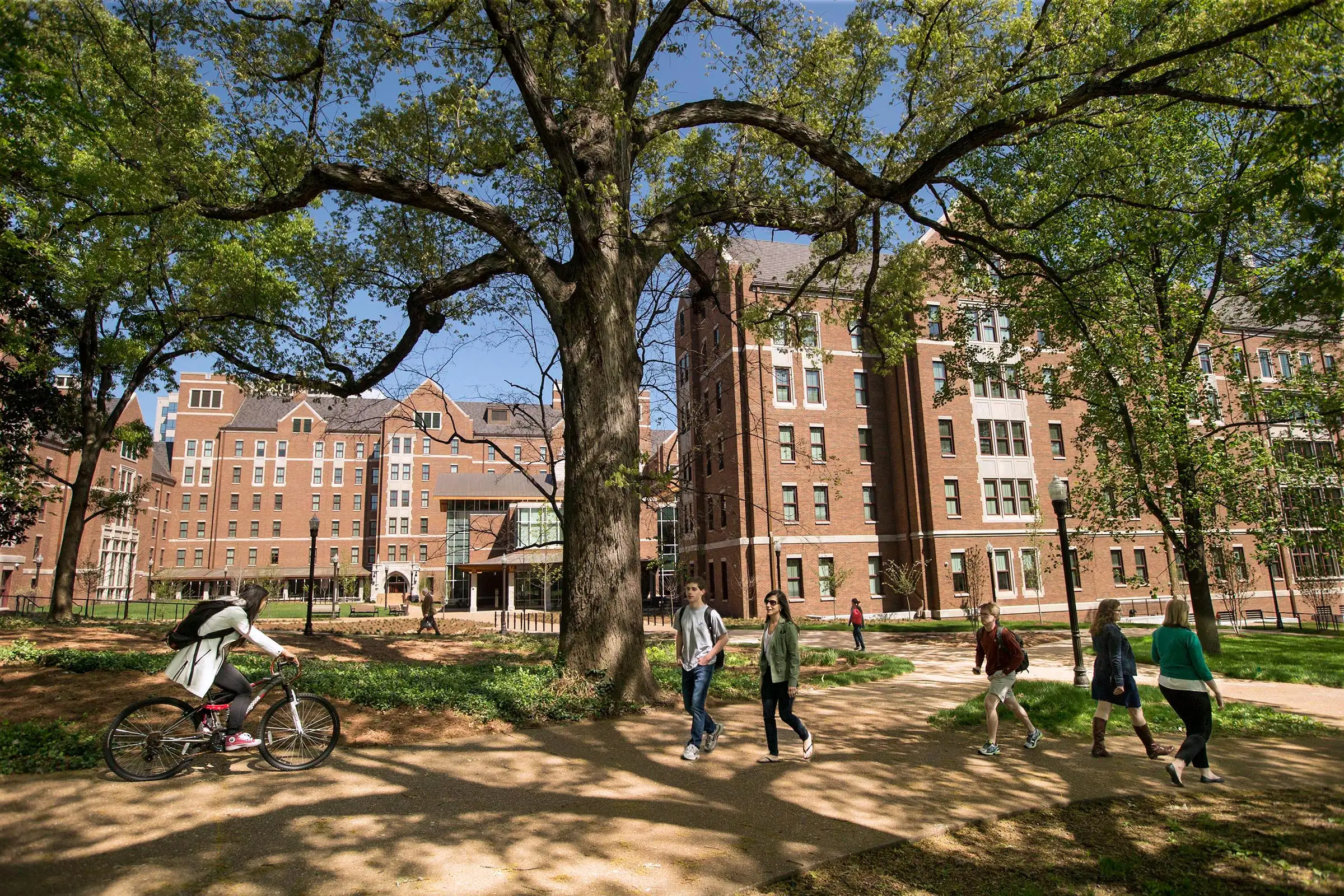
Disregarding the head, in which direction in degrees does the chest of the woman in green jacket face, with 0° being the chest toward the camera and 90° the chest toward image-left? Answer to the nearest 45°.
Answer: approximately 45°

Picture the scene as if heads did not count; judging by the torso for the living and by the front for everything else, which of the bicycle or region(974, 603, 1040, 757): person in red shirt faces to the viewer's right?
the bicycle

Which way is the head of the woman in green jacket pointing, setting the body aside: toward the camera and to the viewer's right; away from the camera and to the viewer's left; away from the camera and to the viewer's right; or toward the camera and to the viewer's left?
toward the camera and to the viewer's left

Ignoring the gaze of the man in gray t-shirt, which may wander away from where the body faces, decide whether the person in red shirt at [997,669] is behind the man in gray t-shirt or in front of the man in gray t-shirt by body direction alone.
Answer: behind

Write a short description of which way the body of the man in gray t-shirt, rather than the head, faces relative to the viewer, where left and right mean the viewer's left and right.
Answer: facing the viewer and to the left of the viewer

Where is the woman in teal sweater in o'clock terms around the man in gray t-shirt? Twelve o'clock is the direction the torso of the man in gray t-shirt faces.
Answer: The woman in teal sweater is roughly at 8 o'clock from the man in gray t-shirt.

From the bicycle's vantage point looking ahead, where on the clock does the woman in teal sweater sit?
The woman in teal sweater is roughly at 1 o'clock from the bicycle.

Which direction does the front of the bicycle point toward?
to the viewer's right

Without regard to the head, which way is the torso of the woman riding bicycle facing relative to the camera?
to the viewer's right

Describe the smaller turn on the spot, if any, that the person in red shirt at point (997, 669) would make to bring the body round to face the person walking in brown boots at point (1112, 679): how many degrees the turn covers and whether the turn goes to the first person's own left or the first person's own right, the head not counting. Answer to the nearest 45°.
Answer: approximately 135° to the first person's own left

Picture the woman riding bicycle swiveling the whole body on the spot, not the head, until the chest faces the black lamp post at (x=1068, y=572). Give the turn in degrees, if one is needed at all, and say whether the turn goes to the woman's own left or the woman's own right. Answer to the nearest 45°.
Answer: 0° — they already face it

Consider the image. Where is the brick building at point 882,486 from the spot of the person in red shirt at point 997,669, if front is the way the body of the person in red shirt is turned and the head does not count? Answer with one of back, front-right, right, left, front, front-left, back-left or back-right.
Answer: back-right

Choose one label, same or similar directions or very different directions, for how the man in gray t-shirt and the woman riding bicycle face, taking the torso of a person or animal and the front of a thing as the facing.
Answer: very different directions

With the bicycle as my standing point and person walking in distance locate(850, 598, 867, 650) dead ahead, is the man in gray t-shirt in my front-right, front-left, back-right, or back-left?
front-right

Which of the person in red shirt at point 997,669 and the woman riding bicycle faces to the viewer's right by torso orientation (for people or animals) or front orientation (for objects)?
the woman riding bicycle
